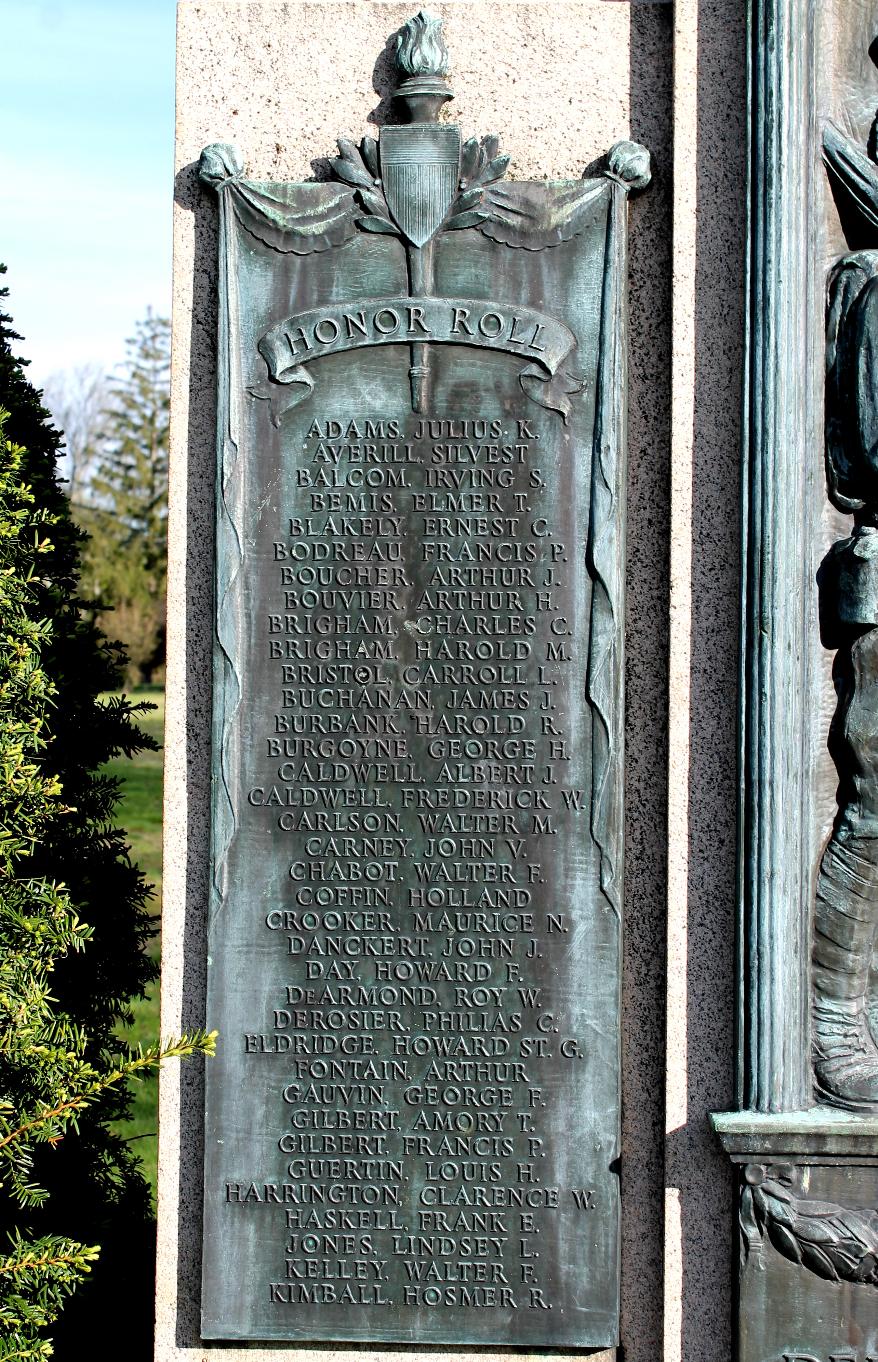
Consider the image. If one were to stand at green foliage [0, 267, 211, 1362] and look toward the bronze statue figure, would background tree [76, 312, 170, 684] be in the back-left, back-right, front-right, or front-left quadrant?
back-left

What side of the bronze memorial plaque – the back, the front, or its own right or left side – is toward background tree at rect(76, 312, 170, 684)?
back

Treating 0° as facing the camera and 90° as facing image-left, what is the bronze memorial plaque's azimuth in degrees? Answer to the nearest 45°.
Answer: approximately 0°

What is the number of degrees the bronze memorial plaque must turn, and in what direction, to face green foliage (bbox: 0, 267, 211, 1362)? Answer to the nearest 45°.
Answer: approximately 135° to its right

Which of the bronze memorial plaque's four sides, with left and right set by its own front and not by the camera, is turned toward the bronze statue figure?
left

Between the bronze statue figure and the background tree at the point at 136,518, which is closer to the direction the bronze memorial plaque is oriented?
the bronze statue figure
